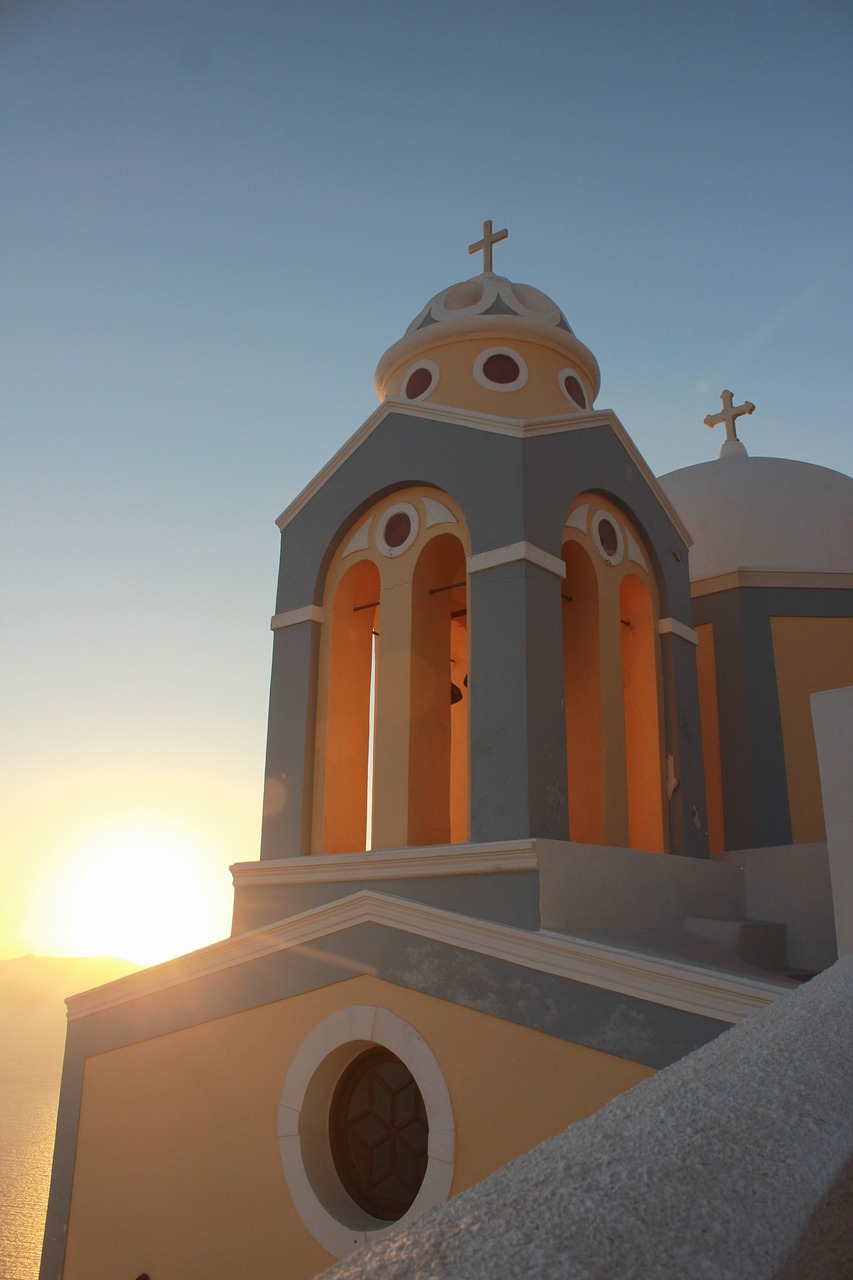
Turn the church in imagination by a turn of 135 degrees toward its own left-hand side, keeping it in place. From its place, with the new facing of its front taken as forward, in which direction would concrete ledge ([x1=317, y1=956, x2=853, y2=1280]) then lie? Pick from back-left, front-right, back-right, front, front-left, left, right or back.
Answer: right

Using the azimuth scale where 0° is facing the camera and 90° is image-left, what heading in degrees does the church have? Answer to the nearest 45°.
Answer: approximately 45°
